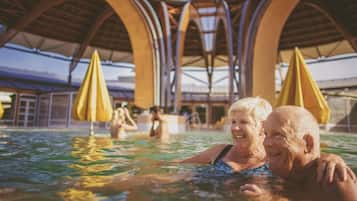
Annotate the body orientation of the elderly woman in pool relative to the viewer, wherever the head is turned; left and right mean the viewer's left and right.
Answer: facing the viewer and to the left of the viewer

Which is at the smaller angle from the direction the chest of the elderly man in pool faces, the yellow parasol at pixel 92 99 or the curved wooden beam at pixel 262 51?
the yellow parasol

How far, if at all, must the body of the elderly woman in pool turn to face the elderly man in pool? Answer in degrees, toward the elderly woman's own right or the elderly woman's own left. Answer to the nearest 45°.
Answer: approximately 90° to the elderly woman's own left

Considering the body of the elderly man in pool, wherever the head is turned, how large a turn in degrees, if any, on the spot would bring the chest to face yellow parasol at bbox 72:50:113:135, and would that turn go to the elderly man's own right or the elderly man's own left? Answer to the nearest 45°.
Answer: approximately 90° to the elderly man's own right

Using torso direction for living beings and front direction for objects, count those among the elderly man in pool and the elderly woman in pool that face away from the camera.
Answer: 0

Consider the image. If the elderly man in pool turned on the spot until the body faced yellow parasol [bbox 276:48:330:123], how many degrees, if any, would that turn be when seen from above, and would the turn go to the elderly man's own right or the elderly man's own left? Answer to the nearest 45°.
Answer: approximately 135° to the elderly man's own right

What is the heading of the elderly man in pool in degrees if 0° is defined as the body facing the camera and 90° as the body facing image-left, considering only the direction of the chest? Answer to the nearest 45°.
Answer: approximately 45°
